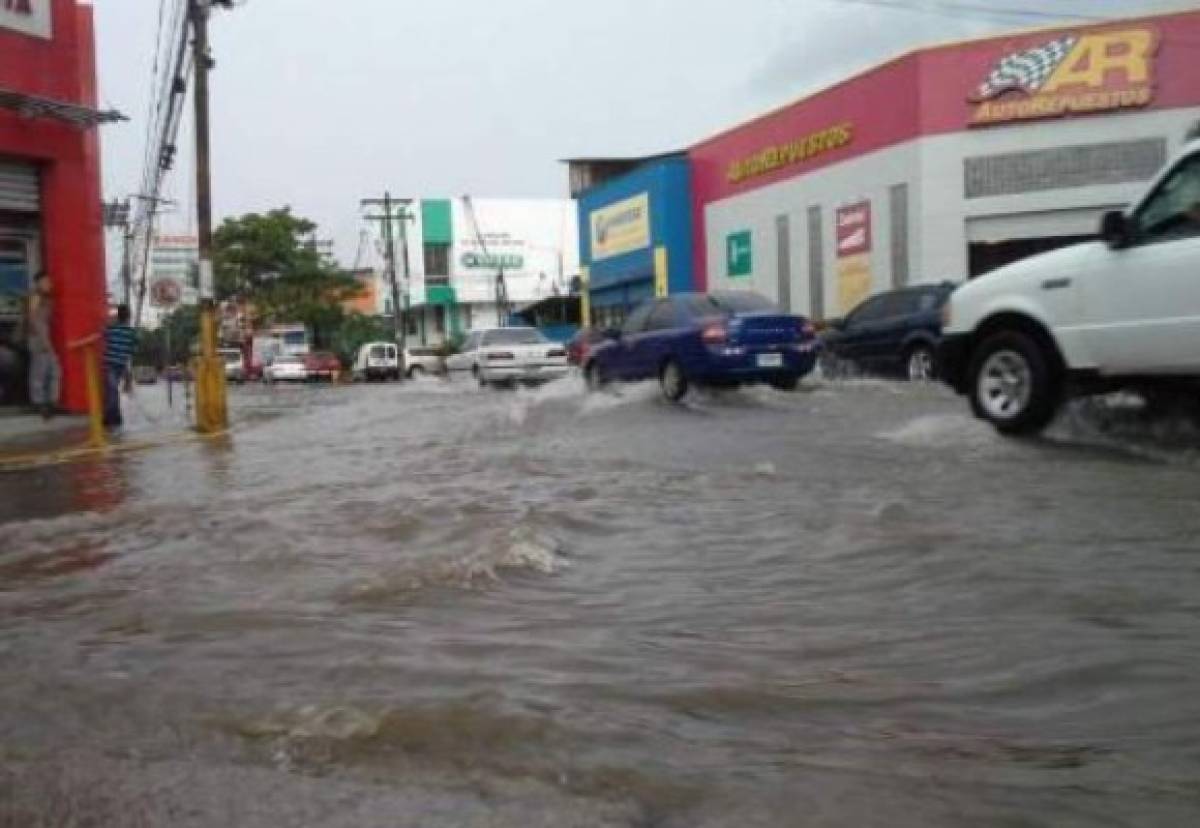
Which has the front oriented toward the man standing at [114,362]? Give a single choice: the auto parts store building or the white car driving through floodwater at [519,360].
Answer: the auto parts store building

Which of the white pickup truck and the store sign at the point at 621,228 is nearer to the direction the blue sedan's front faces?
the store sign

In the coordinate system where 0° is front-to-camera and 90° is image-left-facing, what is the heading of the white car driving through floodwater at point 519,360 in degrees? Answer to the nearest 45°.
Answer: approximately 135°

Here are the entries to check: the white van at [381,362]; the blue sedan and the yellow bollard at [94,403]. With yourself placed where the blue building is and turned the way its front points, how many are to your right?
1

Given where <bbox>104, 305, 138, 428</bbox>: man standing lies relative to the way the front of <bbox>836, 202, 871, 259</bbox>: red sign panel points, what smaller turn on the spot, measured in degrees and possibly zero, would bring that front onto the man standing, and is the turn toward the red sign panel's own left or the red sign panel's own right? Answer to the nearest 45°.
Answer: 0° — it already faces them

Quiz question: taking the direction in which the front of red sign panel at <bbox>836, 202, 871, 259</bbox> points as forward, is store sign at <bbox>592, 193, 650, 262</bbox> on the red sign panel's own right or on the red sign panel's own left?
on the red sign panel's own right

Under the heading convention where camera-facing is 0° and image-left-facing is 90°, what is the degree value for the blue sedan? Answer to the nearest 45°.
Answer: approximately 135°

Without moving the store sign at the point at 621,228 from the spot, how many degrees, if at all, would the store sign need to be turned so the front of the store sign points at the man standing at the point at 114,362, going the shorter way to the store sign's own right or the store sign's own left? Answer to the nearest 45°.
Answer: approximately 45° to the store sign's own left

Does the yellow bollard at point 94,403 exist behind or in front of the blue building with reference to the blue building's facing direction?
in front

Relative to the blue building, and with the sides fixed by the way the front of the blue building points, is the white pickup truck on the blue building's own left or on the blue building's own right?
on the blue building's own left
